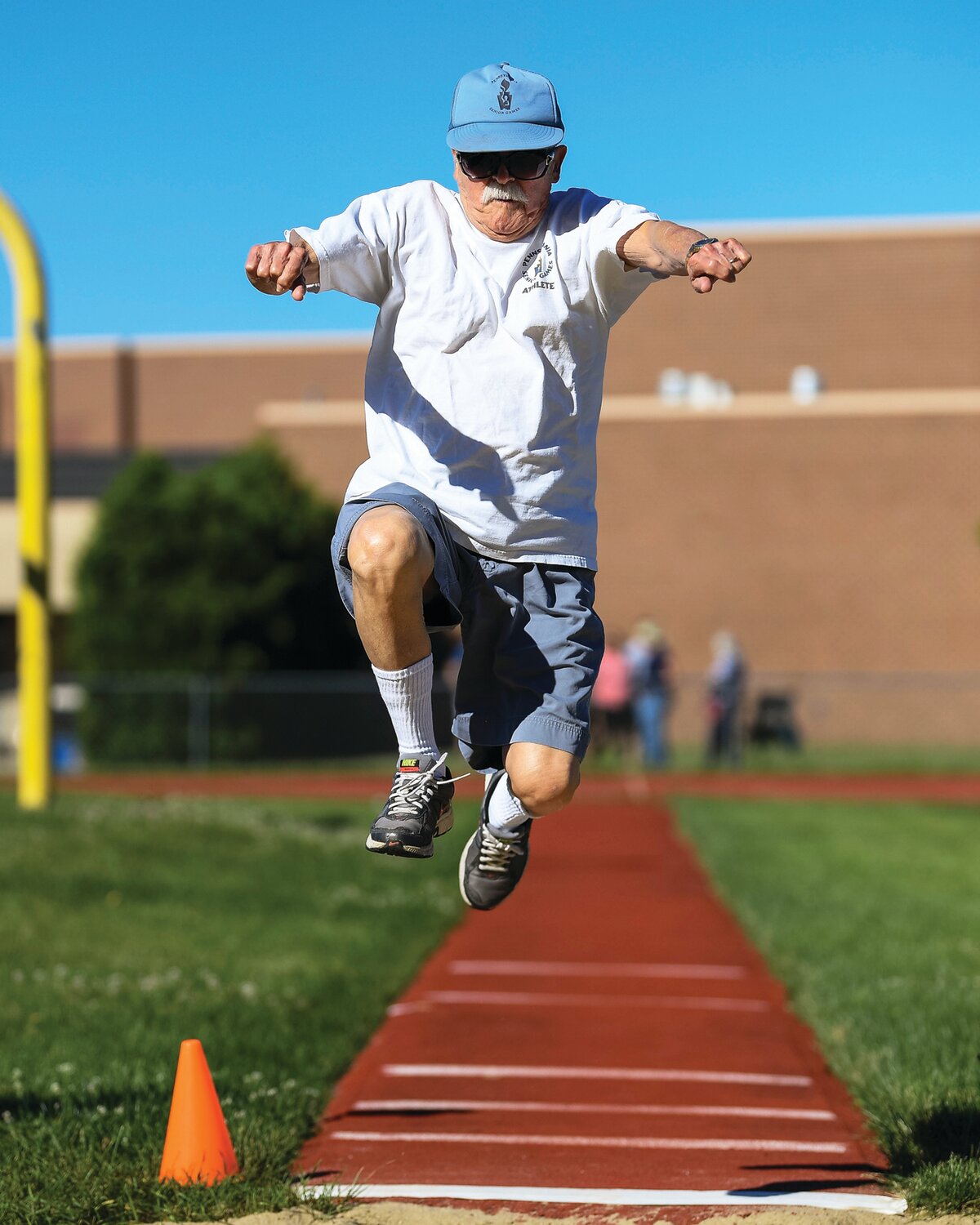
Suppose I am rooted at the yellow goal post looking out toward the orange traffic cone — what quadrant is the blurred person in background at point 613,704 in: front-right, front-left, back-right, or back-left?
back-left

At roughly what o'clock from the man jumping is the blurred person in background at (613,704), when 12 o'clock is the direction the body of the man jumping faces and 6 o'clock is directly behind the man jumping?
The blurred person in background is roughly at 6 o'clock from the man jumping.

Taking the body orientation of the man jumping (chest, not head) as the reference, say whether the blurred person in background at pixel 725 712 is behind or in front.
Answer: behind

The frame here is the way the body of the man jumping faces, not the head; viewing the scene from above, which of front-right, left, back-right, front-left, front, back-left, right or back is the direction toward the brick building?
back

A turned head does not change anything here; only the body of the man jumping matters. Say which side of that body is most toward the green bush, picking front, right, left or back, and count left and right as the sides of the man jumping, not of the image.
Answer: back

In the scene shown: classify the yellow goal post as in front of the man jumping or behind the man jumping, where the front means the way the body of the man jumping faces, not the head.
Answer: behind

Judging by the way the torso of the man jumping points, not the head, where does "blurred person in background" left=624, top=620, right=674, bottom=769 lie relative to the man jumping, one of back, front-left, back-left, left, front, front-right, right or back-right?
back

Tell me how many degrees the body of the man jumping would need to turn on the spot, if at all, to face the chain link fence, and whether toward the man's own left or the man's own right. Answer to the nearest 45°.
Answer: approximately 180°
